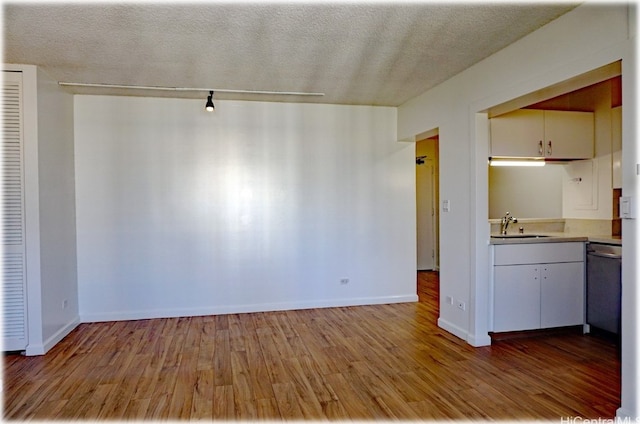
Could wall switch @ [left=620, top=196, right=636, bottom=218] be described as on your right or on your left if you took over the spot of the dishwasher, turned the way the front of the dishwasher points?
on your left

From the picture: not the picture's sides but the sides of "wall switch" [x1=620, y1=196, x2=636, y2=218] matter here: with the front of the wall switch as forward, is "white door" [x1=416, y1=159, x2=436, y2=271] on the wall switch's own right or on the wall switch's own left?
on the wall switch's own right

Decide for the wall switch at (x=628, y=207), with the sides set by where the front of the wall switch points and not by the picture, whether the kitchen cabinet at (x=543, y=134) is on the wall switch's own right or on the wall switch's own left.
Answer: on the wall switch's own right

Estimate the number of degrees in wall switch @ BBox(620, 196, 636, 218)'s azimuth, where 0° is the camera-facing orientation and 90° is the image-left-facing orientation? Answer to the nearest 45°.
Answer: approximately 45°
